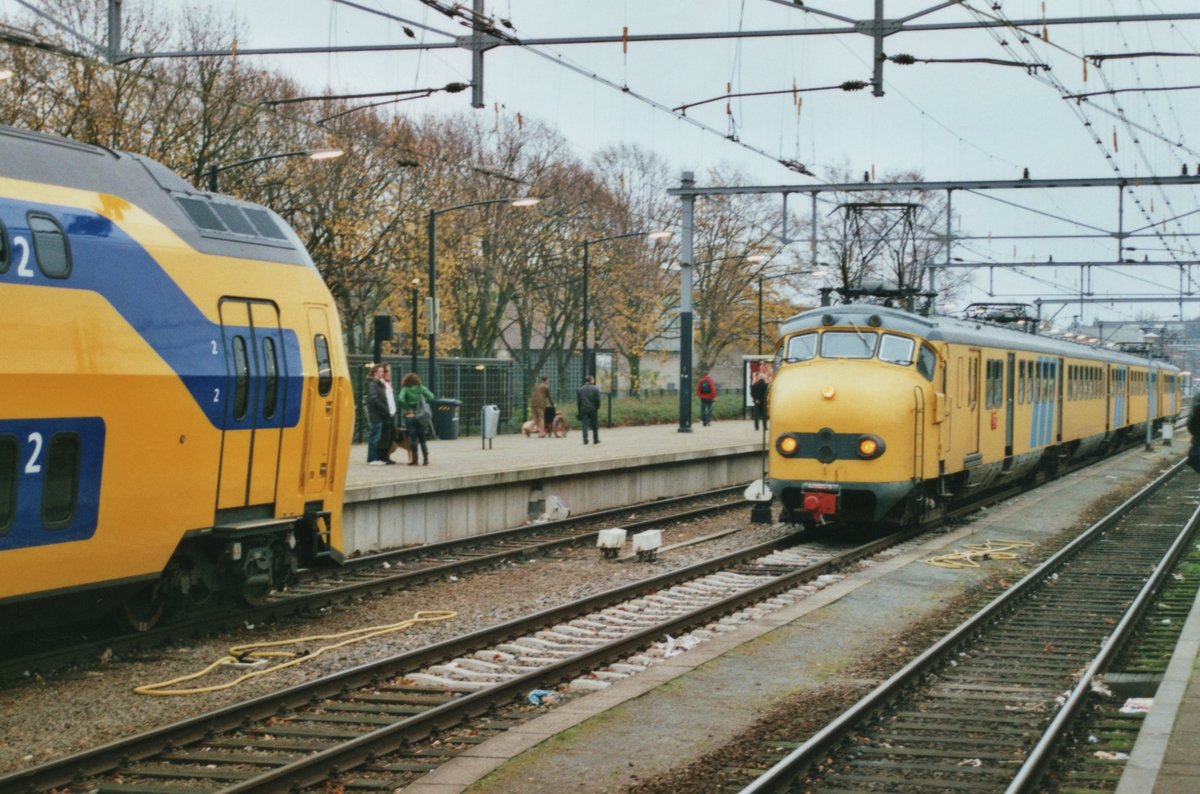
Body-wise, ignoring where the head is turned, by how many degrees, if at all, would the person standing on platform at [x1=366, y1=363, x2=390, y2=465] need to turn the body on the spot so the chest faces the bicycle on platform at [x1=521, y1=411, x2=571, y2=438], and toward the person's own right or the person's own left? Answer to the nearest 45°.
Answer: approximately 90° to the person's own left

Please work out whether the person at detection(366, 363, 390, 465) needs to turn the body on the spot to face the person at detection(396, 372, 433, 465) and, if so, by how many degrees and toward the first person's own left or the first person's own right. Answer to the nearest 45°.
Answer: approximately 45° to the first person's own left

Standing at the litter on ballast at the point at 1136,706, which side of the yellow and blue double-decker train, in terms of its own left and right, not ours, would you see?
right

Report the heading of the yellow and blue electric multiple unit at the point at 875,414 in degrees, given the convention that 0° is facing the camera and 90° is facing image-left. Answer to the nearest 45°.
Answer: approximately 45°

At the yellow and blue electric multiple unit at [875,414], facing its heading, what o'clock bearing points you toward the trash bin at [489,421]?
The trash bin is roughly at 3 o'clock from the yellow and blue electric multiple unit.

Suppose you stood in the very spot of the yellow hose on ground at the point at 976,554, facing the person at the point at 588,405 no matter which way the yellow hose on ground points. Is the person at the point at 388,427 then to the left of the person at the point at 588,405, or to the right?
left

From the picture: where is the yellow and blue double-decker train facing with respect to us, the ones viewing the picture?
facing away from the viewer and to the right of the viewer

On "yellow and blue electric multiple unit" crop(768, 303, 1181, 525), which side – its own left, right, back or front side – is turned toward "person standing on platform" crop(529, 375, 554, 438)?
right

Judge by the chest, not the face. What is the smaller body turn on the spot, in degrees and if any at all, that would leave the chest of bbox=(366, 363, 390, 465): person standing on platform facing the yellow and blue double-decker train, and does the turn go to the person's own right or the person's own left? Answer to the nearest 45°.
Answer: approximately 90° to the person's own right

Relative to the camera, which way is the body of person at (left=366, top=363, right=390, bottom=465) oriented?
to the viewer's right
